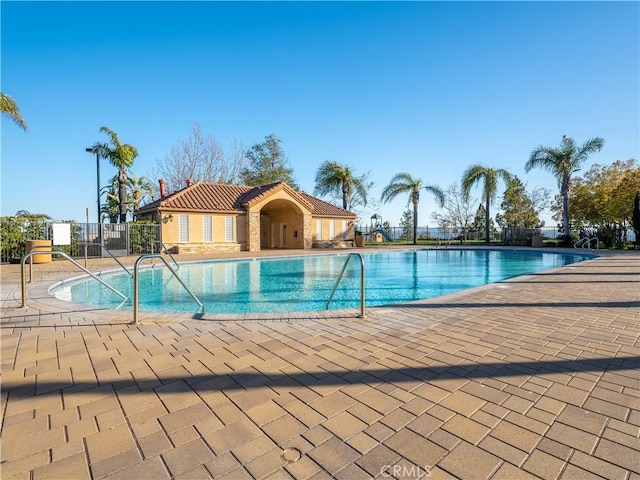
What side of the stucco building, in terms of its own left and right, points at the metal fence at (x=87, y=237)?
right

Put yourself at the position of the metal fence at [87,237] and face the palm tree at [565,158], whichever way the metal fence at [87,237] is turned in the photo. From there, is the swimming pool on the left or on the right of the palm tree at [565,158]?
right

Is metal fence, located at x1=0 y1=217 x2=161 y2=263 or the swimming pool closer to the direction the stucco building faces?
the swimming pool

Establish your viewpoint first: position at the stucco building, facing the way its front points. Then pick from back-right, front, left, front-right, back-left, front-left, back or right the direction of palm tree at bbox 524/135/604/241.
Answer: front-left

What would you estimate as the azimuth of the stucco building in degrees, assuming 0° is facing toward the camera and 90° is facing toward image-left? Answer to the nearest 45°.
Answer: approximately 315°

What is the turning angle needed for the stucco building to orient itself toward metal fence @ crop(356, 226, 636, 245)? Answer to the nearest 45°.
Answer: approximately 45° to its left

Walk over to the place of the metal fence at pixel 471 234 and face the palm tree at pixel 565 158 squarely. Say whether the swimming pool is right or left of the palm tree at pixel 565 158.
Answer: right
